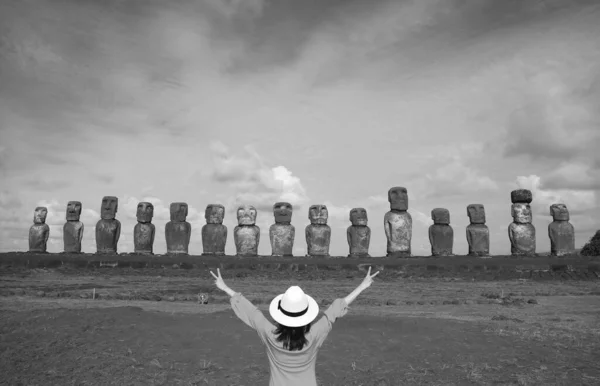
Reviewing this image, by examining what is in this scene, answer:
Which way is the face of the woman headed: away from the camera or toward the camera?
away from the camera

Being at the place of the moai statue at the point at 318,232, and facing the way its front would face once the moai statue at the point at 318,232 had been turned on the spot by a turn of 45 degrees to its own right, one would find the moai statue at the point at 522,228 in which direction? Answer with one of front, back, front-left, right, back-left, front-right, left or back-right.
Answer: back-left

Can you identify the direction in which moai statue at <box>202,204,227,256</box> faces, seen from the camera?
facing the viewer

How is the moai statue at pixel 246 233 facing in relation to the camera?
toward the camera

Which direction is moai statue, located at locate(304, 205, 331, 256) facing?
toward the camera

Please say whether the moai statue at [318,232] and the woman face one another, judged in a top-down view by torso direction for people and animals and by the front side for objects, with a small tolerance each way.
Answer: yes

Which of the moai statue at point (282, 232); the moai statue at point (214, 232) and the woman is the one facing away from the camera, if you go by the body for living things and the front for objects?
the woman

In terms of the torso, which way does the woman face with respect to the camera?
away from the camera

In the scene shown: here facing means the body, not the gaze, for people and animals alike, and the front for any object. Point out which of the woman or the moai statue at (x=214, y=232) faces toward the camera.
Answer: the moai statue

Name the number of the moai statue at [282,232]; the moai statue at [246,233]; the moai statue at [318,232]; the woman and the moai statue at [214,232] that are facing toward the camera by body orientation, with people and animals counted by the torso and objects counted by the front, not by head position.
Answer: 4

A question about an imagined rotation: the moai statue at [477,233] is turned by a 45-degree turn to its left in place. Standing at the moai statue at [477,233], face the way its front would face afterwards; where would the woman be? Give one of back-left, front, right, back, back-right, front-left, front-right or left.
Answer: front

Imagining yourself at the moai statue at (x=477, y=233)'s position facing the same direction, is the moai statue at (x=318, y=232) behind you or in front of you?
in front

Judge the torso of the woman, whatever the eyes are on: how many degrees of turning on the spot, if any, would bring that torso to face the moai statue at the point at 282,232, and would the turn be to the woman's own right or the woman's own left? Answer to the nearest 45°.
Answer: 0° — they already face it

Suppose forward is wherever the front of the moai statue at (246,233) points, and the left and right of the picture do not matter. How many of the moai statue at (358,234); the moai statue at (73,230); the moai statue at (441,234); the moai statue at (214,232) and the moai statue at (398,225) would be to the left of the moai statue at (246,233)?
3

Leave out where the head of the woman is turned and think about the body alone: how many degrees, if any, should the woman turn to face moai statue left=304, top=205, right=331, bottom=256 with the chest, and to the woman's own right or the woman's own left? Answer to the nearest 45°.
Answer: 0° — they already face it

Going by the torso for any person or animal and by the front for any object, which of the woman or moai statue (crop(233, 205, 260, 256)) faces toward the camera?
the moai statue

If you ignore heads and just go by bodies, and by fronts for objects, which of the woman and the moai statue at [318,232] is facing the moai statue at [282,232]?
the woman
